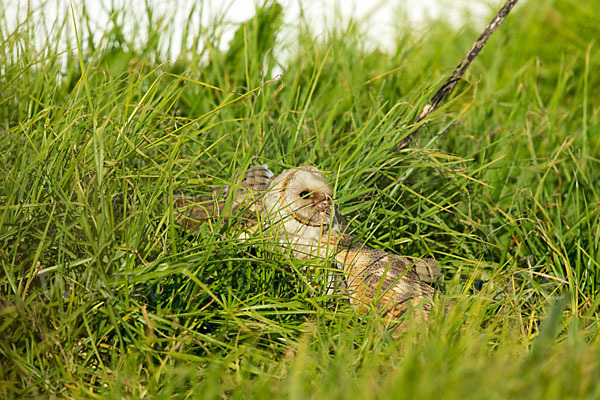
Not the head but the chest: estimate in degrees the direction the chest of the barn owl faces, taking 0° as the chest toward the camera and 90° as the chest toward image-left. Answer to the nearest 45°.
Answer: approximately 315°

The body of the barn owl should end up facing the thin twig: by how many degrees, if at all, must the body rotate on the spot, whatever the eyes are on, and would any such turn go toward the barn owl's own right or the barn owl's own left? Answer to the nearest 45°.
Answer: approximately 90° to the barn owl's own left
